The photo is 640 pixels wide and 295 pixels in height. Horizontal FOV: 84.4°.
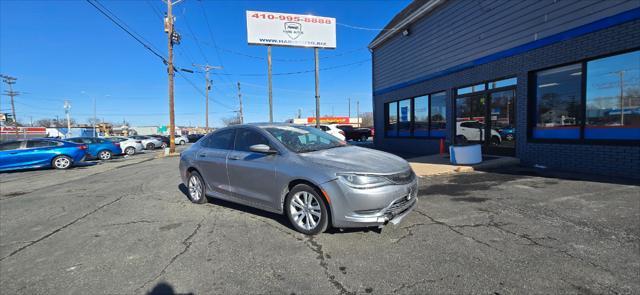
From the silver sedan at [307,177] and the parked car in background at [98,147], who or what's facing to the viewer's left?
the parked car in background

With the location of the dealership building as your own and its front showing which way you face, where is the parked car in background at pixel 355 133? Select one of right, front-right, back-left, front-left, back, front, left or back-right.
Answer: right

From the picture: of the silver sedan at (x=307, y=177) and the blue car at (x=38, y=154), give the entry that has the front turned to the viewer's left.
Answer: the blue car

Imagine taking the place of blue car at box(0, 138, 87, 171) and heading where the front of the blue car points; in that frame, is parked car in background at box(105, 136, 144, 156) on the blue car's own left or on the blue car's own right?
on the blue car's own right

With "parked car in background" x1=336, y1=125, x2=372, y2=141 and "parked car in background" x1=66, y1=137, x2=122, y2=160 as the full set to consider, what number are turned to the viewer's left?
1

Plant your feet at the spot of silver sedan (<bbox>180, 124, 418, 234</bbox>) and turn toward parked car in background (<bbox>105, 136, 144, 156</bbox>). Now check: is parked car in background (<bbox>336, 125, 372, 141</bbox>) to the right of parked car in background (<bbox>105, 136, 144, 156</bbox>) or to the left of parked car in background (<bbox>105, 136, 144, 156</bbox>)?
right

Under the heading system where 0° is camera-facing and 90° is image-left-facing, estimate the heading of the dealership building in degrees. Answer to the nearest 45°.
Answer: approximately 45°

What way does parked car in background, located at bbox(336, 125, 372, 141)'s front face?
to the viewer's right

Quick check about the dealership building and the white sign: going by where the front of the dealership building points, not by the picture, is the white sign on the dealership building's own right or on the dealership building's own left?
on the dealership building's own right

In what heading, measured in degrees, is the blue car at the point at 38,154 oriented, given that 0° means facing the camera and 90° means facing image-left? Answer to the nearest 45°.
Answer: approximately 90°
